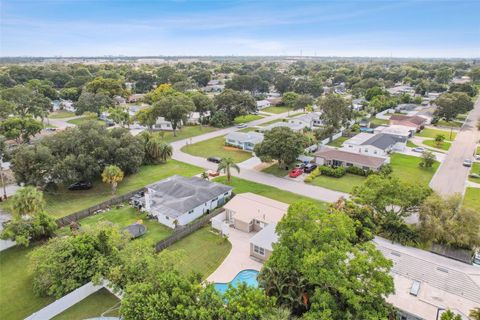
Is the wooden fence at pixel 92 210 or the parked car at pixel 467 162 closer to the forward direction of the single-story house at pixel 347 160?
the wooden fence

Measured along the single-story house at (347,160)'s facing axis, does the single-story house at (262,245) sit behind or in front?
in front

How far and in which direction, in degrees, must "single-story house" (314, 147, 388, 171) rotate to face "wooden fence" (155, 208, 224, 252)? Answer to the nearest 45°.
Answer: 0° — it already faces it

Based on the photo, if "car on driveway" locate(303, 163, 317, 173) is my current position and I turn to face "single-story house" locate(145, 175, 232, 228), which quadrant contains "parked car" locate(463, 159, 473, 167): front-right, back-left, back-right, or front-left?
back-left

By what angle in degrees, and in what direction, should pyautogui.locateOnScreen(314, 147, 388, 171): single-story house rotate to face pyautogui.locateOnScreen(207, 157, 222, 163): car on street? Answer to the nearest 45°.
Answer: approximately 45° to its right

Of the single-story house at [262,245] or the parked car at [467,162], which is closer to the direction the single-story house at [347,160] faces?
the single-story house

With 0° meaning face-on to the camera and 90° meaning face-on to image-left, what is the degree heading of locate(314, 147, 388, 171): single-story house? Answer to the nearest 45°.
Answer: approximately 45°

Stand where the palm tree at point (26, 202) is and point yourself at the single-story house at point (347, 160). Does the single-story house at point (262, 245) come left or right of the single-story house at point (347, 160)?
right
